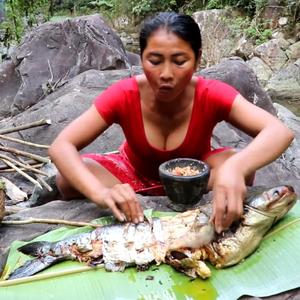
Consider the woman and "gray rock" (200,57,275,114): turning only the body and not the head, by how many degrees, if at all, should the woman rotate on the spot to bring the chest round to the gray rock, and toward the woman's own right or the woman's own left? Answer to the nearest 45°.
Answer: approximately 180°

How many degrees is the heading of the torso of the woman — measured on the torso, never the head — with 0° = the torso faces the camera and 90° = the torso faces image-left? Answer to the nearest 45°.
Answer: approximately 0°

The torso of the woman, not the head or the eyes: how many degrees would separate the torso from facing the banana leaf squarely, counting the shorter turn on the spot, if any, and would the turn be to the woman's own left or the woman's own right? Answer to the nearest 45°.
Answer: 0° — they already face it

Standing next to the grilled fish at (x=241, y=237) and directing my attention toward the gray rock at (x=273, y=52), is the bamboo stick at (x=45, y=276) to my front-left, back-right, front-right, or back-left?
back-left

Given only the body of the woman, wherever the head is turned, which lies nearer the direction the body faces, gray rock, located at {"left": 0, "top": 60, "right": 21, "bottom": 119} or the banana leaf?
the banana leaf

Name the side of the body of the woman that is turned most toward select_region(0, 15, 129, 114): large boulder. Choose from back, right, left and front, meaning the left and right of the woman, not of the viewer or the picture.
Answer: back

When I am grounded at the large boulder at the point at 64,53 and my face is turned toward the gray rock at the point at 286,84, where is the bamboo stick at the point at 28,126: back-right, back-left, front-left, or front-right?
back-right

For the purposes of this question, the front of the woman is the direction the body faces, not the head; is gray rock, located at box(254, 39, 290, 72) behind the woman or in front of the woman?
behind

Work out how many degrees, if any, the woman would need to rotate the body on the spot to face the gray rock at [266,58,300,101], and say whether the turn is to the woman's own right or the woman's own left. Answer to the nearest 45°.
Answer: approximately 180°
